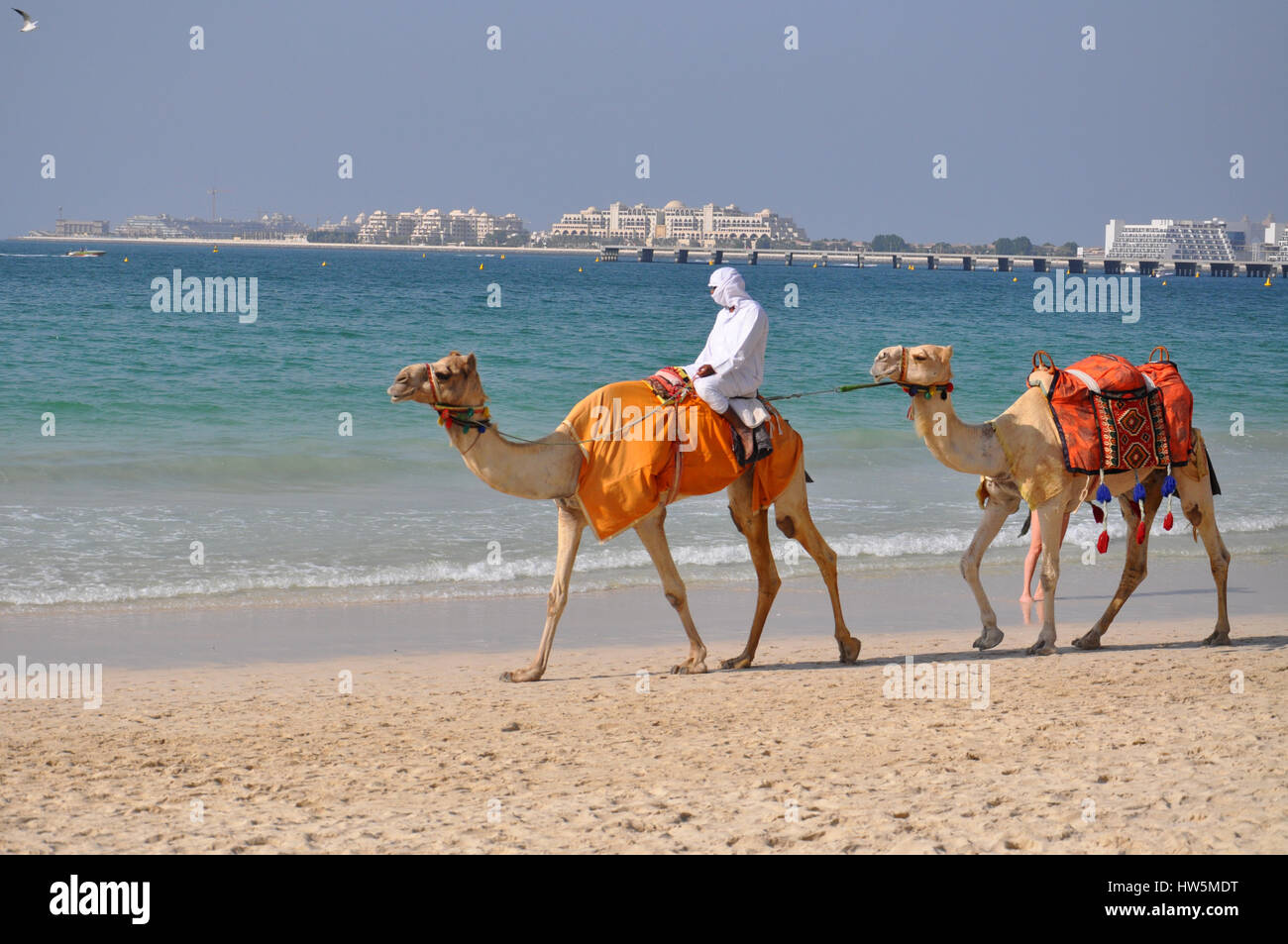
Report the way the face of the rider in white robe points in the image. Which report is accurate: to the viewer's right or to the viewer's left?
to the viewer's left

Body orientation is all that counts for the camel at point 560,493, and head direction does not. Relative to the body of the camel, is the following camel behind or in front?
behind

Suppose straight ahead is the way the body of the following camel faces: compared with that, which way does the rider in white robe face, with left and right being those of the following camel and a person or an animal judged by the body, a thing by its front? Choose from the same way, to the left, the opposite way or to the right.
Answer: the same way

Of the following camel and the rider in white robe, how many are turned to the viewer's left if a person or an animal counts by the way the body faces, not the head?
2

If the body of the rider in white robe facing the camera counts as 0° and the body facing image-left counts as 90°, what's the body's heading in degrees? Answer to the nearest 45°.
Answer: approximately 90°

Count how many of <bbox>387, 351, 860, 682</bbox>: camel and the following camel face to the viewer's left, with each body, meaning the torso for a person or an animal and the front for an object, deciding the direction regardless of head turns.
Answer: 2

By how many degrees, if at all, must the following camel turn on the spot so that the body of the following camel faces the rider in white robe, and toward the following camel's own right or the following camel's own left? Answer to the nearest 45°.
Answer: approximately 45° to the following camel's own left

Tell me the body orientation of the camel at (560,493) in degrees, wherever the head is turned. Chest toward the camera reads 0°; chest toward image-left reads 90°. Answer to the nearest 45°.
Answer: approximately 90°

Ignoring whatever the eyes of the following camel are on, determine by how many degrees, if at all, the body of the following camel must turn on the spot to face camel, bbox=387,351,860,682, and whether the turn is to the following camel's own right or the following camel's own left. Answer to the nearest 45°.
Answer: approximately 45° to the following camel's own left

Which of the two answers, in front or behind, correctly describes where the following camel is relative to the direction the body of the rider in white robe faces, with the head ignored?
behind

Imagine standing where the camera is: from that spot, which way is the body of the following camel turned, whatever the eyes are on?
to the viewer's left
